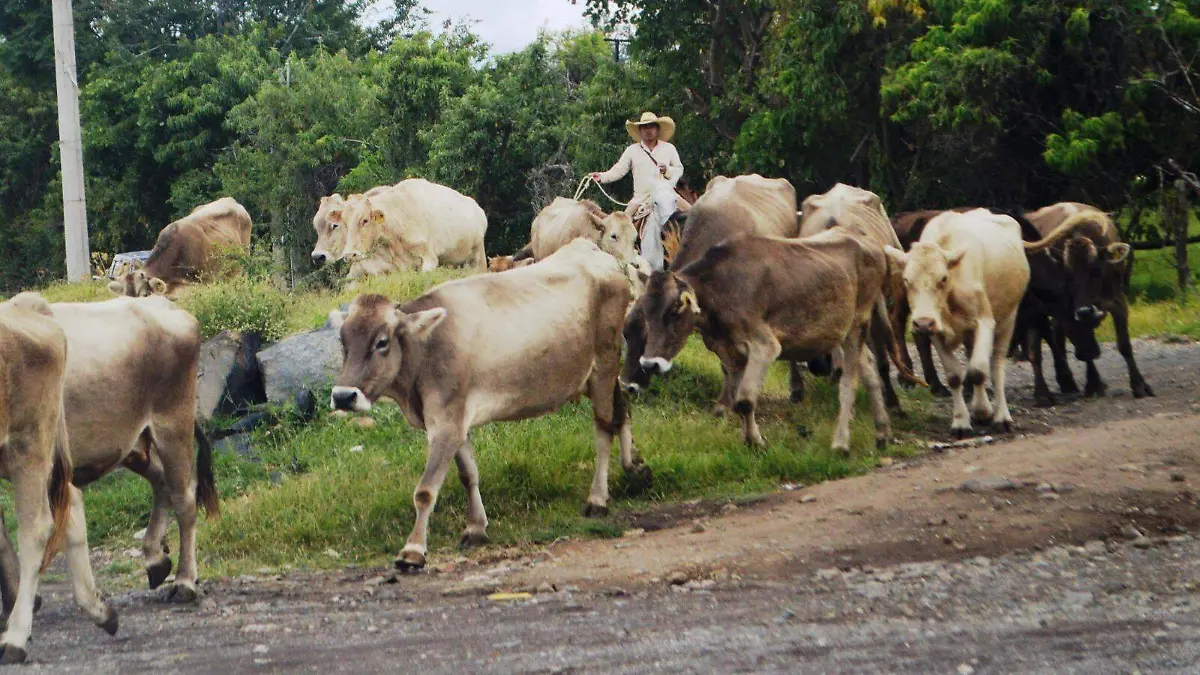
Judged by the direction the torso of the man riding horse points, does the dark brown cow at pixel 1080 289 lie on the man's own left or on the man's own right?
on the man's own left

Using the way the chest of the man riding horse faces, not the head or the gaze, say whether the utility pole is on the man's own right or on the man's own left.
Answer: on the man's own right

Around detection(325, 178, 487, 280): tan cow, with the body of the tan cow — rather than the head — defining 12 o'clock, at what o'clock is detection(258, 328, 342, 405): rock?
The rock is roughly at 11 o'clock from the tan cow.

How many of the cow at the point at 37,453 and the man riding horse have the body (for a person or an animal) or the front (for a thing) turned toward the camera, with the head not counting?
1
